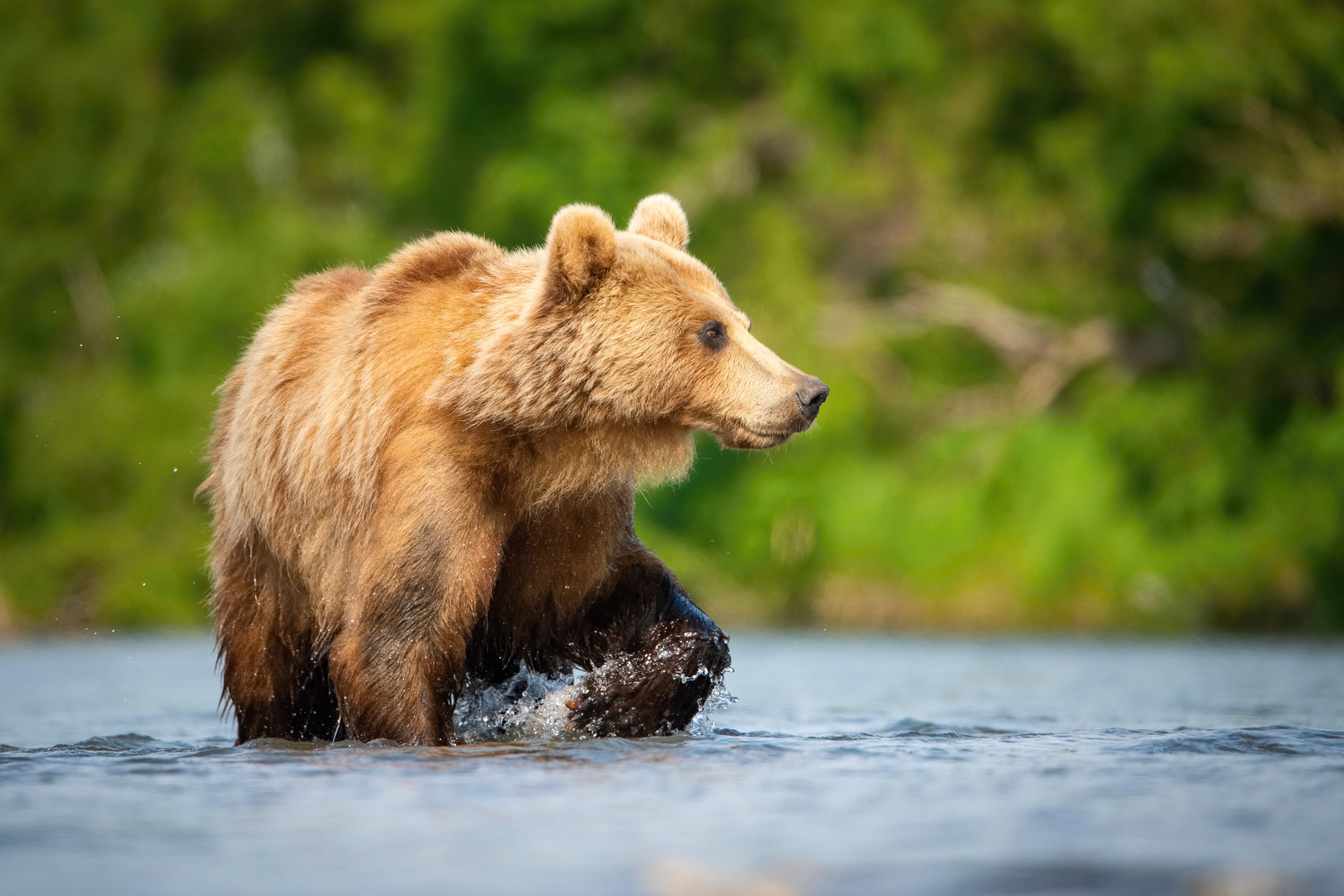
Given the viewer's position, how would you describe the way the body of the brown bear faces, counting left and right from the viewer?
facing the viewer and to the right of the viewer
